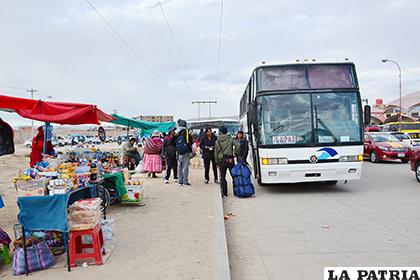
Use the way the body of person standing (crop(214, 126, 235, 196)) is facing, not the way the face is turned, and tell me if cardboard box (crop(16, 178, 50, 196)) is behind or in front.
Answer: behind

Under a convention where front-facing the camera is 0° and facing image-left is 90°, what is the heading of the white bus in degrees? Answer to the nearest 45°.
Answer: approximately 0°

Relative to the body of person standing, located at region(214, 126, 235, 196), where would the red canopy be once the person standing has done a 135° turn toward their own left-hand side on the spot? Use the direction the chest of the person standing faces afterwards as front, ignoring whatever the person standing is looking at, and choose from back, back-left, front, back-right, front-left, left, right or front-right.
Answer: front

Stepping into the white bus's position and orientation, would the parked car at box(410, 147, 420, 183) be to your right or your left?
on your left

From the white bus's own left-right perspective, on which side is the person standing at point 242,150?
on its right

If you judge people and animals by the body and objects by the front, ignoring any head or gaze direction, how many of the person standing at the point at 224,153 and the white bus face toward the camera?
1

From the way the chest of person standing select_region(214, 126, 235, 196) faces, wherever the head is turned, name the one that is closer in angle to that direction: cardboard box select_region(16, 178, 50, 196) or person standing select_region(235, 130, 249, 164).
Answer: the person standing select_region(235, 130, 249, 164)
